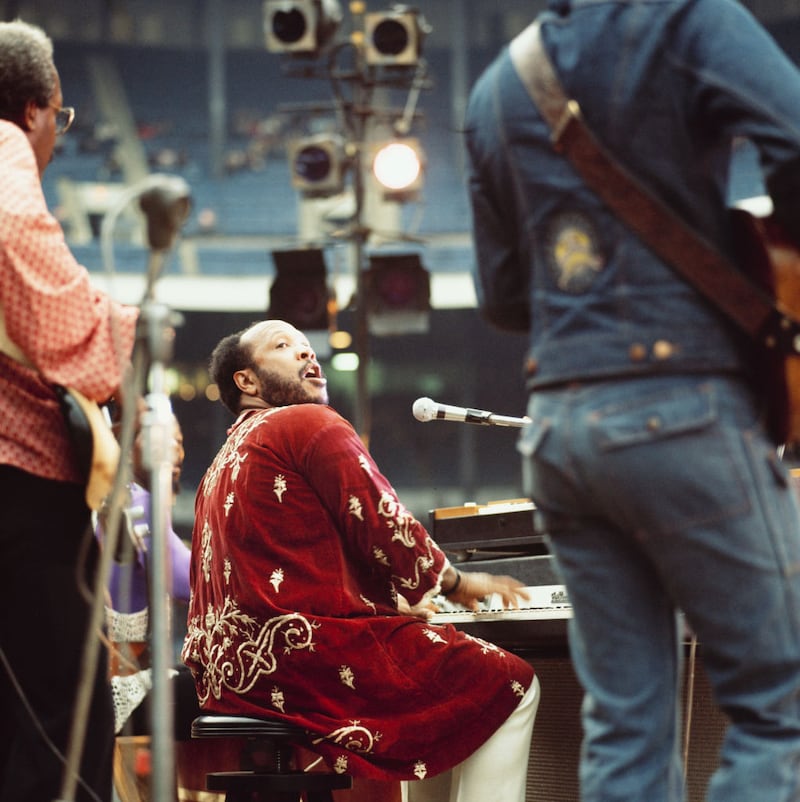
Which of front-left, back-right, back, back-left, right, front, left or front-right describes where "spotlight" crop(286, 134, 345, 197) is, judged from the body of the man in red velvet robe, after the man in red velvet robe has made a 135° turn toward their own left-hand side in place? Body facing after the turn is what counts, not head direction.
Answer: front-right

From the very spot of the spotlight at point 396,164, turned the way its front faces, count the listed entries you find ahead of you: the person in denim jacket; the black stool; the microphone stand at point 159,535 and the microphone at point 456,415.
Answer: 4

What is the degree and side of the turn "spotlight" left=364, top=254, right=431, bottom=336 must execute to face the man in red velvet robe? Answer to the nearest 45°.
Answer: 0° — it already faces them

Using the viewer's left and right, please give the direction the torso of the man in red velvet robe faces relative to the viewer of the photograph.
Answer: facing to the right of the viewer

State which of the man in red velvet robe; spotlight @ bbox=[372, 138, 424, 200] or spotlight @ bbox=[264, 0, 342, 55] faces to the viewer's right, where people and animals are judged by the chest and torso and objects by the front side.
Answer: the man in red velvet robe

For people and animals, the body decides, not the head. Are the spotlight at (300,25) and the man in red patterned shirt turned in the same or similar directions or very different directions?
very different directions

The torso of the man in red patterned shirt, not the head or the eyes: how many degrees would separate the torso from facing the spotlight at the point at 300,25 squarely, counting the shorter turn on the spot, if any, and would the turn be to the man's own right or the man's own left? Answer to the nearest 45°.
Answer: approximately 45° to the man's own left

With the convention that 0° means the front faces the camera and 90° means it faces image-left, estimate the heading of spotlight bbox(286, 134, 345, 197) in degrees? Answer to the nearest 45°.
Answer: approximately 0°
